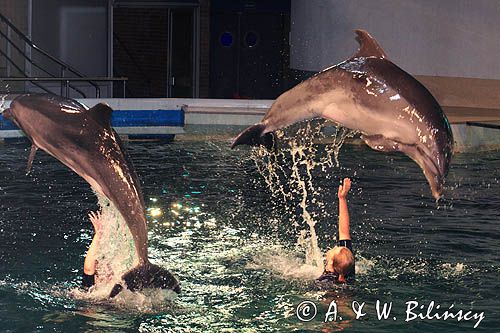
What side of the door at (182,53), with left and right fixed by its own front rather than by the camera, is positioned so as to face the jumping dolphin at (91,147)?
front

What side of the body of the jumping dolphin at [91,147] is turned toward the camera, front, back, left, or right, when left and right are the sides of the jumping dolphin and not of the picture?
left

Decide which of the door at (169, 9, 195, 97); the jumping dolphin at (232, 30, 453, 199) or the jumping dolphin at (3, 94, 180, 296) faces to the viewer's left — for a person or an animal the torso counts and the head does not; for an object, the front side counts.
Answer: the jumping dolphin at (3, 94, 180, 296)

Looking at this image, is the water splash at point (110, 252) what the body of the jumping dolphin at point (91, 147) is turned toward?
no

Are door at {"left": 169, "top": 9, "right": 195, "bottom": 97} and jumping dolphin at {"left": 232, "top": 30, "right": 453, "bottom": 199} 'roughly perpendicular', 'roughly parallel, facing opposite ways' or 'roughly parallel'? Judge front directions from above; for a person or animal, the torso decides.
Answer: roughly perpendicular

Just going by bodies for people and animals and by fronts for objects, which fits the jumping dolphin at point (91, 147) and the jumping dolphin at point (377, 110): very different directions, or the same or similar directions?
very different directions

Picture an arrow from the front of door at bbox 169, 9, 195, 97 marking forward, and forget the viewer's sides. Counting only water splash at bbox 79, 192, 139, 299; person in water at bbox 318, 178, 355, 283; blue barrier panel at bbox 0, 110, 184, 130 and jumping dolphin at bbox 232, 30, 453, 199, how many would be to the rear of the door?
0

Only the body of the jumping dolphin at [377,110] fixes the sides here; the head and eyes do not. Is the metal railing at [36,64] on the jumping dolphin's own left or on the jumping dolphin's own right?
on the jumping dolphin's own left

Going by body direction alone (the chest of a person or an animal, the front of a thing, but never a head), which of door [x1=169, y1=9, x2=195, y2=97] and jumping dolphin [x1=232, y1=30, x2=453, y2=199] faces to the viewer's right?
the jumping dolphin

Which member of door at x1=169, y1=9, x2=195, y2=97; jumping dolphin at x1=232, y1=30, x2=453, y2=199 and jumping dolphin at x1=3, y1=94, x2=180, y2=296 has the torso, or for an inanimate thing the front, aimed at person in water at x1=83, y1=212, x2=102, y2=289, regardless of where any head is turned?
the door

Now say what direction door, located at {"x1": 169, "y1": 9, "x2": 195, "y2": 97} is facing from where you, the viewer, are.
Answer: facing the viewer

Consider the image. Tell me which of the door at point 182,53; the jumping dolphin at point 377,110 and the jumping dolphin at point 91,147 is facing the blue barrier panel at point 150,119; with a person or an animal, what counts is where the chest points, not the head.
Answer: the door

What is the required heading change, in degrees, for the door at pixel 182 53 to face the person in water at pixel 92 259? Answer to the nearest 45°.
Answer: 0° — it already faces them

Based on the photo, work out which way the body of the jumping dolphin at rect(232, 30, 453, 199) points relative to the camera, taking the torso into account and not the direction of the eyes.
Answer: to the viewer's right
